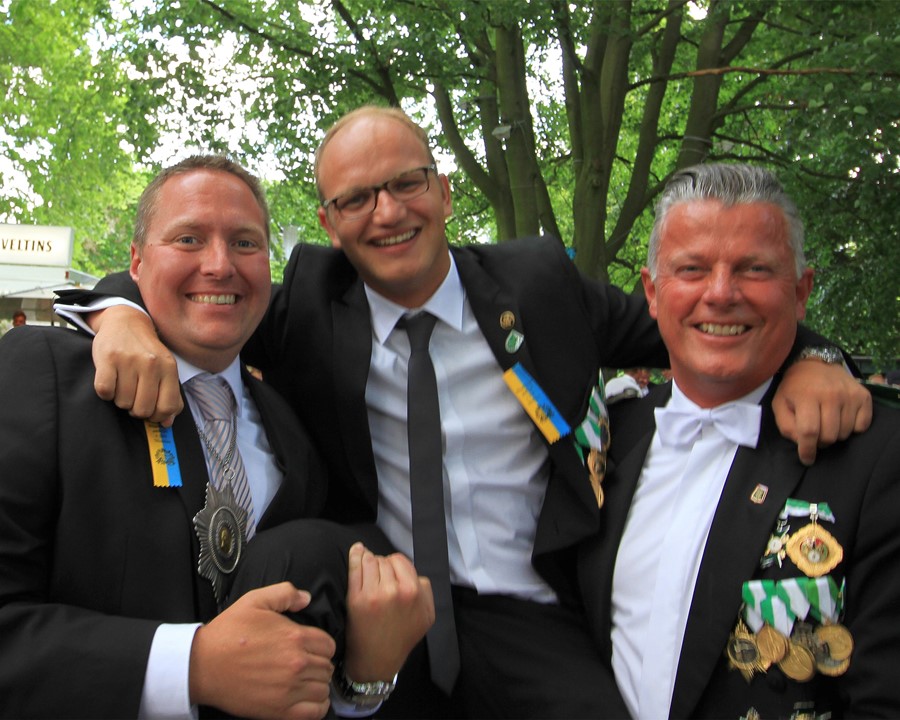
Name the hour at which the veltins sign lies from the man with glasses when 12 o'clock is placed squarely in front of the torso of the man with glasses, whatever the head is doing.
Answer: The veltins sign is roughly at 5 o'clock from the man with glasses.

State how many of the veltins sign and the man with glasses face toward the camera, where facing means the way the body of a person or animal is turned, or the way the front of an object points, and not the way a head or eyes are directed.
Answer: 2

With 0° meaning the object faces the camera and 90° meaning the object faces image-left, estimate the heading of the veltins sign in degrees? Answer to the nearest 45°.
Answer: approximately 0°

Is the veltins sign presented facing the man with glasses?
yes

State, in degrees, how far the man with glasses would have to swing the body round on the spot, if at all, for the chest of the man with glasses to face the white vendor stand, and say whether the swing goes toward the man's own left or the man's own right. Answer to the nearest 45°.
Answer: approximately 135° to the man's own right
